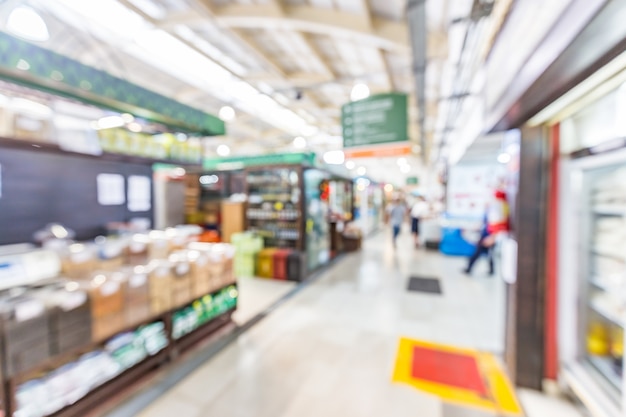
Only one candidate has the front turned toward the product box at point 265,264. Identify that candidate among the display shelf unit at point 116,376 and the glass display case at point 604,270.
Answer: the glass display case

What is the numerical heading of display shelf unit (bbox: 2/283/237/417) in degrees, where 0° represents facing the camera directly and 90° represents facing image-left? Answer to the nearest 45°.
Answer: approximately 315°

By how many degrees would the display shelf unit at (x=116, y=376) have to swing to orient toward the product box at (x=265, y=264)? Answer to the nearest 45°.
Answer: approximately 90° to its left

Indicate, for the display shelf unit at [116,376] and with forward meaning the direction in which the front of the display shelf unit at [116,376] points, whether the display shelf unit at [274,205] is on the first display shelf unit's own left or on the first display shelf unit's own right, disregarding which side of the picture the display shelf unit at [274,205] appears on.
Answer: on the first display shelf unit's own left

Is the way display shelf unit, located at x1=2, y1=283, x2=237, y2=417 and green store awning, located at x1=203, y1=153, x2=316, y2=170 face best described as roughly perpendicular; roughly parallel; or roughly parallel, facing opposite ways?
roughly perpendicular
